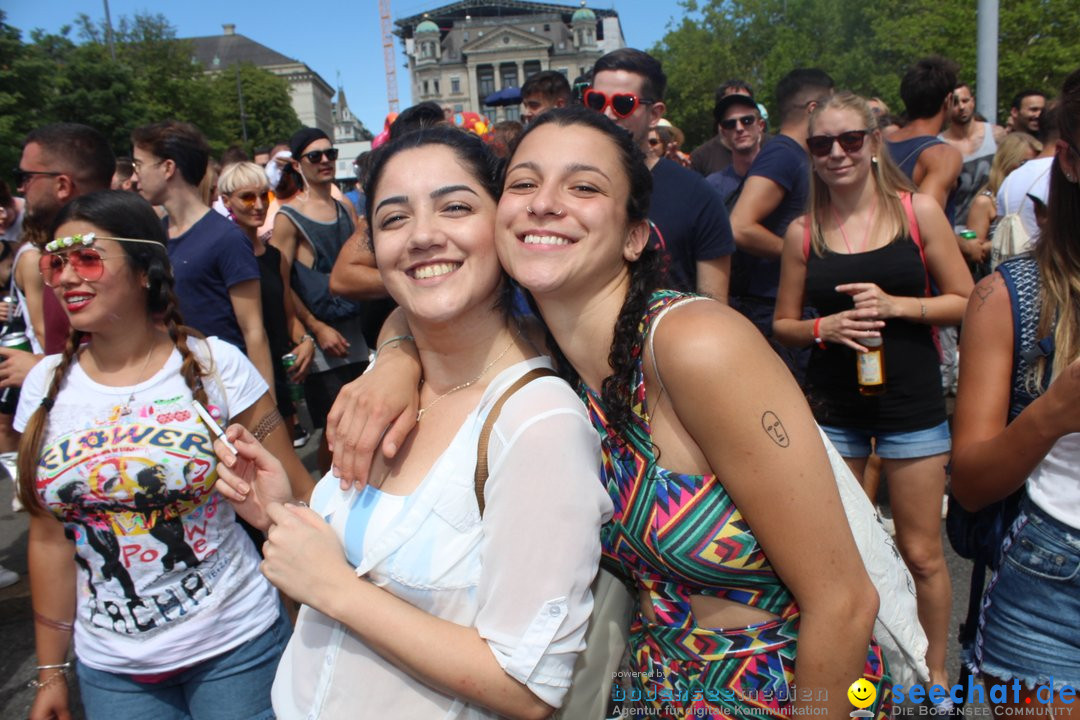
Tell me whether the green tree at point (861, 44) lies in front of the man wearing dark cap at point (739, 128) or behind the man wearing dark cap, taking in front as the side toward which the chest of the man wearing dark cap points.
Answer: behind

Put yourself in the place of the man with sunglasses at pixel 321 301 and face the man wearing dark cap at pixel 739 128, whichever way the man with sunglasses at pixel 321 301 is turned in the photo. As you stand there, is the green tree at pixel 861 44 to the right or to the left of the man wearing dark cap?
left

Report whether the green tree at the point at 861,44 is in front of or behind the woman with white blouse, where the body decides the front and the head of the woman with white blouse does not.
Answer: behind

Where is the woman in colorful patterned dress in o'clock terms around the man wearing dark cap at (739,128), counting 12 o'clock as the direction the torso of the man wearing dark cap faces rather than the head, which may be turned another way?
The woman in colorful patterned dress is roughly at 12 o'clock from the man wearing dark cap.

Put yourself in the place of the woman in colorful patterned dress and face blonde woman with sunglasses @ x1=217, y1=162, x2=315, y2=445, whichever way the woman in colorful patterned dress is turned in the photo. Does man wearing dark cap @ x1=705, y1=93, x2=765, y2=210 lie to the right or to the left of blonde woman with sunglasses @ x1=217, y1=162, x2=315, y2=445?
right

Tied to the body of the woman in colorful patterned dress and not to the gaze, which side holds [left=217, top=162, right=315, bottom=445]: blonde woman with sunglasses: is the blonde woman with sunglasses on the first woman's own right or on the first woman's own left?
on the first woman's own right

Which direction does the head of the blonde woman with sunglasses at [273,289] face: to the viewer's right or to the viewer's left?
to the viewer's right

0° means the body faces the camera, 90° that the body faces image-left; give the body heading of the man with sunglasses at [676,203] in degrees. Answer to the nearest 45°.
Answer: approximately 45°

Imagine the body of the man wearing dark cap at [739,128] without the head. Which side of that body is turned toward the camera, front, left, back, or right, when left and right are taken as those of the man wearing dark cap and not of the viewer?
front

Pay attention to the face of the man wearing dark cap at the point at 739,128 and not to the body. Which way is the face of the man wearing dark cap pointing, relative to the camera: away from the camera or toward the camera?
toward the camera
